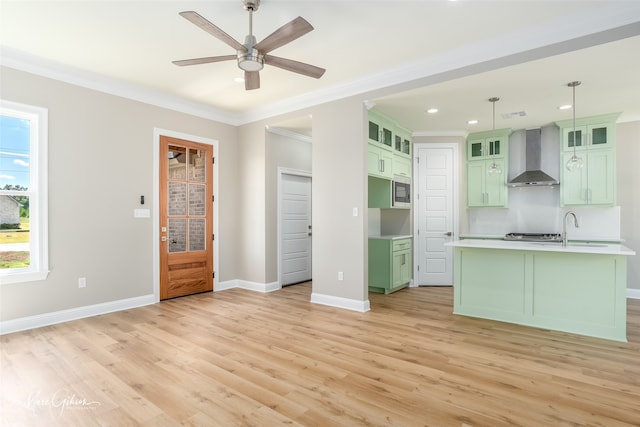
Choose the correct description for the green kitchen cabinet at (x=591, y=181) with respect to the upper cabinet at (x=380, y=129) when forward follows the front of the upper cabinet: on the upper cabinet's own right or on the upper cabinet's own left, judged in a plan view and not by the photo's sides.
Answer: on the upper cabinet's own left

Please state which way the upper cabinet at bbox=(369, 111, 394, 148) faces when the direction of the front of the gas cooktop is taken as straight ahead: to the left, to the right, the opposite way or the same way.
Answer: to the left

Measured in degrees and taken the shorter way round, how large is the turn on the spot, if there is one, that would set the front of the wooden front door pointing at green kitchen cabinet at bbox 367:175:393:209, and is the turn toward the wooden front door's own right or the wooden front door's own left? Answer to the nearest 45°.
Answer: approximately 45° to the wooden front door's own left

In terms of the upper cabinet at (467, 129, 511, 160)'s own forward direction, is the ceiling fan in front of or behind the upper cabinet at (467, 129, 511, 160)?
in front

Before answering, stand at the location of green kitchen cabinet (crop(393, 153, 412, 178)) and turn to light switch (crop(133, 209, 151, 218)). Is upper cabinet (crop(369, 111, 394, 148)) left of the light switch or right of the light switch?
left

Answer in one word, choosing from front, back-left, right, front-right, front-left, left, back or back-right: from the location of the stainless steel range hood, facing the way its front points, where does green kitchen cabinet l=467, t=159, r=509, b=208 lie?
right

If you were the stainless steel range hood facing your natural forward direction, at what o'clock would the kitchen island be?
The kitchen island is roughly at 12 o'clock from the stainless steel range hood.

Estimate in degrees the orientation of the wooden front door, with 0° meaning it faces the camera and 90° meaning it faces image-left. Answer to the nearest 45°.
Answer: approximately 315°

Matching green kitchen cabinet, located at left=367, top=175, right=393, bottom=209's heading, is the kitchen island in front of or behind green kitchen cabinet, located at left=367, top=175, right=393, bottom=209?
in front

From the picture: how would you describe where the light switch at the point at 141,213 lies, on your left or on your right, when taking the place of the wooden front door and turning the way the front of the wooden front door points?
on your right

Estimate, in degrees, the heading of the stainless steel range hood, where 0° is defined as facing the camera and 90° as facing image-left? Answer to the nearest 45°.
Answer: approximately 0°
